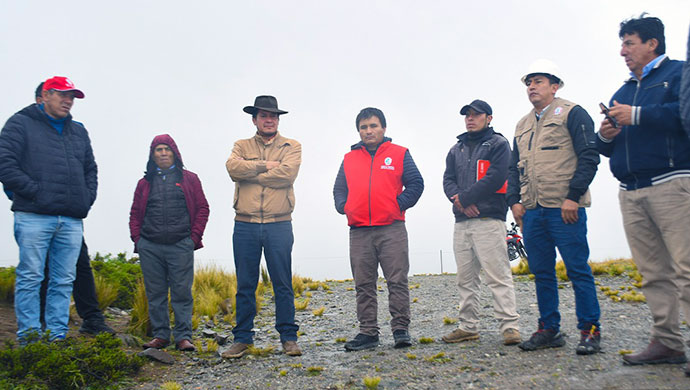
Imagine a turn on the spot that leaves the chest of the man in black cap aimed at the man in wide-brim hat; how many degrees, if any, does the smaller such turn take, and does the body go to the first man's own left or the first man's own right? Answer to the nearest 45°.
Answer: approximately 45° to the first man's own right

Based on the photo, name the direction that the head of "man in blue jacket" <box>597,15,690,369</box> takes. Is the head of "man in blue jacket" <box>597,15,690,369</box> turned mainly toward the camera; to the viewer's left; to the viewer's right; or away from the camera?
to the viewer's left

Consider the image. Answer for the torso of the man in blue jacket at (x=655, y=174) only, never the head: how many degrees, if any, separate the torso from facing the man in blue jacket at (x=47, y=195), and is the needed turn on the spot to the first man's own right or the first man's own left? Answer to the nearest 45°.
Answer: approximately 45° to the first man's own right

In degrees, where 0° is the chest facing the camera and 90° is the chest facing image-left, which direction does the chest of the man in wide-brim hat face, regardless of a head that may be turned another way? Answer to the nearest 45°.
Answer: approximately 0°

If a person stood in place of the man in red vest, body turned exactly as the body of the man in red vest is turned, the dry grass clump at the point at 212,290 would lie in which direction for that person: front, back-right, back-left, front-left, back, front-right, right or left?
back-right

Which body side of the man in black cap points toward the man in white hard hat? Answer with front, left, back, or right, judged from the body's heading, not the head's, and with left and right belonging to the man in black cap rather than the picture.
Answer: left

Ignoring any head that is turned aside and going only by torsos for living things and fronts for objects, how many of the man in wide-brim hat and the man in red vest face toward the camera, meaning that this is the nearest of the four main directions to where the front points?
2

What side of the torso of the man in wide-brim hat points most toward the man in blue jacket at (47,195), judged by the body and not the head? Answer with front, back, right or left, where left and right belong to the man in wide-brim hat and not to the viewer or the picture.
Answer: right

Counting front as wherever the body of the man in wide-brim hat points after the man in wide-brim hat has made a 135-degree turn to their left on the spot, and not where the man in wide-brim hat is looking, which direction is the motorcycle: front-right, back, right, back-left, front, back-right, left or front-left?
front

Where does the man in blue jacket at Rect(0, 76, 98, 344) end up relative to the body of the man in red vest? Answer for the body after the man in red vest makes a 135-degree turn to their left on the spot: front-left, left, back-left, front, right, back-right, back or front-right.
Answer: back-left

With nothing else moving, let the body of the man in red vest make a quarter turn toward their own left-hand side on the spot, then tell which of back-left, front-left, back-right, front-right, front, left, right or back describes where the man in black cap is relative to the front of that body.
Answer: front

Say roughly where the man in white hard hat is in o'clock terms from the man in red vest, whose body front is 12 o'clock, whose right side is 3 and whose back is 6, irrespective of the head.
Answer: The man in white hard hat is roughly at 10 o'clock from the man in red vest.
